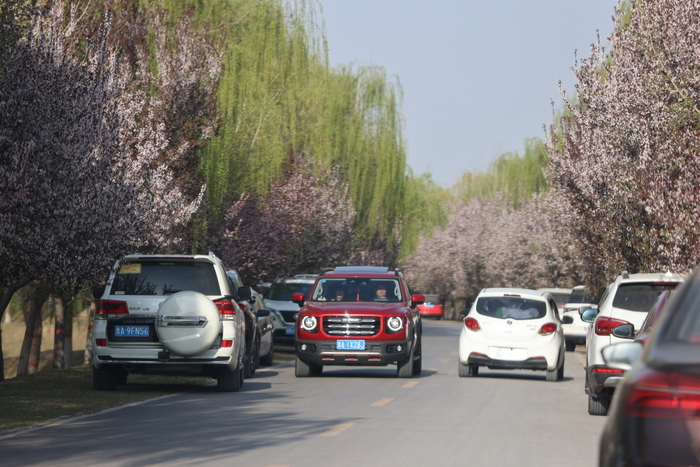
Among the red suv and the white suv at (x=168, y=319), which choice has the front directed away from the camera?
the white suv

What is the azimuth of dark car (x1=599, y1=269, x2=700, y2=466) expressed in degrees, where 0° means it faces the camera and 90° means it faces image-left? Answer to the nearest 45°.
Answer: approximately 180°

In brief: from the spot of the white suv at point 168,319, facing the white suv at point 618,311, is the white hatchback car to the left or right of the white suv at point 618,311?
left

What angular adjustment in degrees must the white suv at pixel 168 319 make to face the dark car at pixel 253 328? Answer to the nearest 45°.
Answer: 0° — it already faces it

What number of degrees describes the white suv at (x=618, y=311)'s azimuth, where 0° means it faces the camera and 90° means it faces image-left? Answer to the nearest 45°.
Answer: approximately 180°

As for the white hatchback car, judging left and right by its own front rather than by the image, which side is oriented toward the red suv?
left

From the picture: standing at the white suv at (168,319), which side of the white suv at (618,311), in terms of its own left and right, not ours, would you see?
left

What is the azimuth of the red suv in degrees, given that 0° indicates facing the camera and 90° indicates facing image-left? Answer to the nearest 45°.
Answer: approximately 0°

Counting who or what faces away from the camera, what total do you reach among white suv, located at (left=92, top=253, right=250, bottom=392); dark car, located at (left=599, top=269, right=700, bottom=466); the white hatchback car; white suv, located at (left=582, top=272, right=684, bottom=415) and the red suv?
4

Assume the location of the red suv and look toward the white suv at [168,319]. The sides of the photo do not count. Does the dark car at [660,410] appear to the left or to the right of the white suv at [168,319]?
left

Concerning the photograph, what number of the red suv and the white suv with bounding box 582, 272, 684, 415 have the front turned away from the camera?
1

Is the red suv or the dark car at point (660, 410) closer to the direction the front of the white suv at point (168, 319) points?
the red suv
